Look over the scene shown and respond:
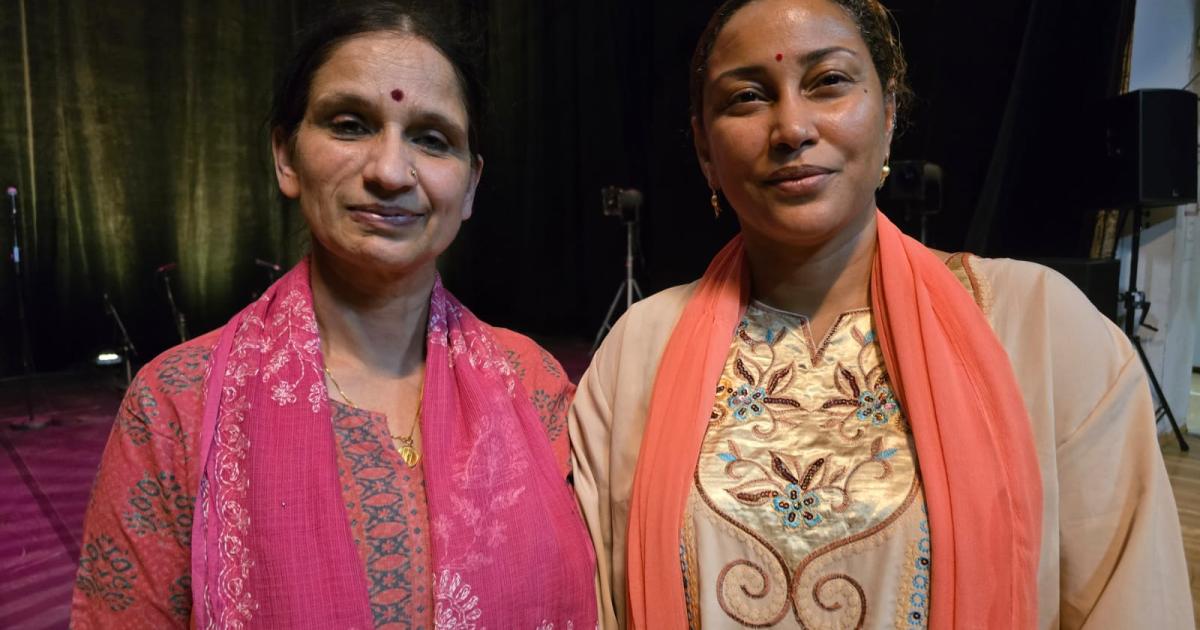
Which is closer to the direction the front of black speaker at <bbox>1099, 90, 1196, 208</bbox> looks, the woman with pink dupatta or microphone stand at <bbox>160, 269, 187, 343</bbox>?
the woman with pink dupatta

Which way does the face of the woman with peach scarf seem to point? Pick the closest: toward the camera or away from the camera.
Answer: toward the camera

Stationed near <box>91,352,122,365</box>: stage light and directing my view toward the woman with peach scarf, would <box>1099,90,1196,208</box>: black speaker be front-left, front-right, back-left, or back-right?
front-left

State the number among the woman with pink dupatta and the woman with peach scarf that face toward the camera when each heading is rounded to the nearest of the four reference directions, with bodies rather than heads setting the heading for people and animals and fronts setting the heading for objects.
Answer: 2

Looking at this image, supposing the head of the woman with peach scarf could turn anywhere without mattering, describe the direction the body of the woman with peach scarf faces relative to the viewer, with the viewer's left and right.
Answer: facing the viewer

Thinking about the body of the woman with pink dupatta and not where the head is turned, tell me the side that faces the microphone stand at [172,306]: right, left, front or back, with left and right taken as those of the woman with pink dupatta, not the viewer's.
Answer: back

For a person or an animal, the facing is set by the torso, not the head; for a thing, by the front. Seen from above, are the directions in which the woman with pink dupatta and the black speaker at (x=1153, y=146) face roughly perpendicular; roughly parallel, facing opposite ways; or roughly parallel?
roughly parallel

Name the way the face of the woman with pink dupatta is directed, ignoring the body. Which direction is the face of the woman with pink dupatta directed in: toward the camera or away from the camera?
toward the camera

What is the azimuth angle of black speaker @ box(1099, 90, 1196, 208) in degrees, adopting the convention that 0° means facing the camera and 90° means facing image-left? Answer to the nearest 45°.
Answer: approximately 315°

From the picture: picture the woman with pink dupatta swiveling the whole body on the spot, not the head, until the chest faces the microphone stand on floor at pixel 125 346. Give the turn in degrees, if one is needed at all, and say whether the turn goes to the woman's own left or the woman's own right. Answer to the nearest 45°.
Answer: approximately 180°

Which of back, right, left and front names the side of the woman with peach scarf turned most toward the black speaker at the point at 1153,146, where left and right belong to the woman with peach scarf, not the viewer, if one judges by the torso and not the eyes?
back

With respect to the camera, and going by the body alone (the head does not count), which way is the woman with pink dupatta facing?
toward the camera
